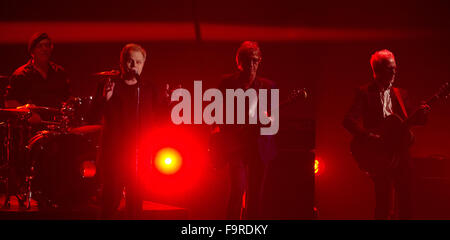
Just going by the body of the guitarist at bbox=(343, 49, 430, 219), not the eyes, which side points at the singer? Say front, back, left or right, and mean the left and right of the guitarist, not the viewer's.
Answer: right

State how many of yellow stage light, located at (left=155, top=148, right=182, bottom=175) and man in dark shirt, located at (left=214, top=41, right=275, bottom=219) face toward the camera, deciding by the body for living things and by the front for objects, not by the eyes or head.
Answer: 2

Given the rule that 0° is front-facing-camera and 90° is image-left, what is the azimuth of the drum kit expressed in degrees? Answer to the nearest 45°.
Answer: approximately 315°

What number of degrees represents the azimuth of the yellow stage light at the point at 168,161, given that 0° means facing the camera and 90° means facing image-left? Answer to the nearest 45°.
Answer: approximately 0°

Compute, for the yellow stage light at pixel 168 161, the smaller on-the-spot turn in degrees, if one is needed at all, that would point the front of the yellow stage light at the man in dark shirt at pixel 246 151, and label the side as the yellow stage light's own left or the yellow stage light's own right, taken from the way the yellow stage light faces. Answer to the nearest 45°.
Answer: approximately 45° to the yellow stage light's own left

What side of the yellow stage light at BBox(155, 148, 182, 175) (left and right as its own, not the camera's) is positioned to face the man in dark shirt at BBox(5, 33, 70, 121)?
right
